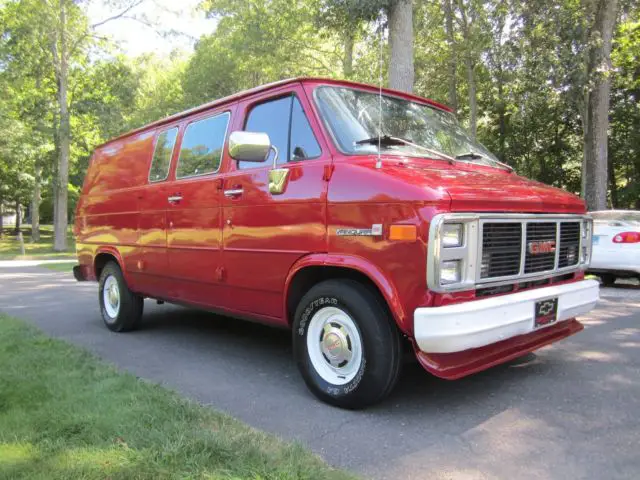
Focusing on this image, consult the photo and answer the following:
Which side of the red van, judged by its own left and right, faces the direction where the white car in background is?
left

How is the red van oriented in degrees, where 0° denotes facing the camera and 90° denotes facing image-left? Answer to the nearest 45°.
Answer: approximately 315°
